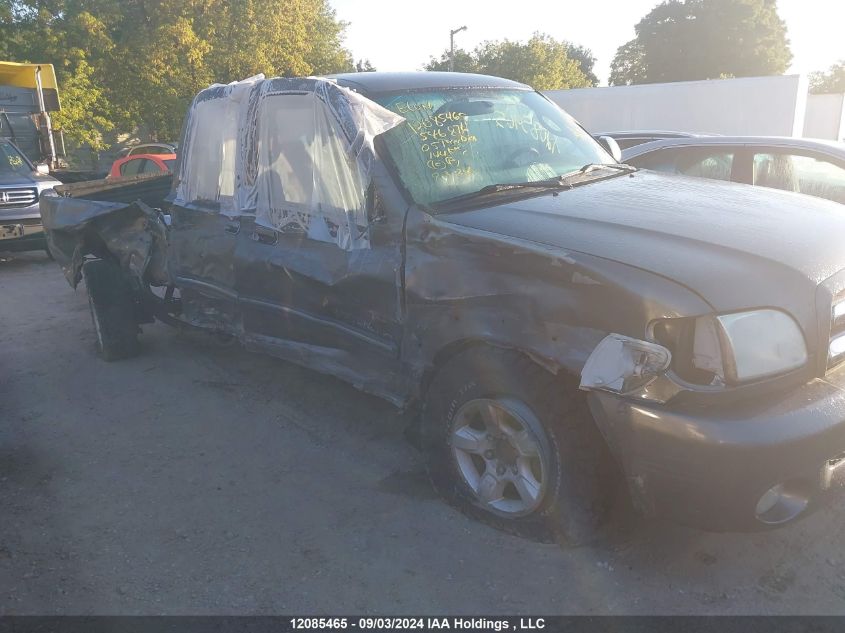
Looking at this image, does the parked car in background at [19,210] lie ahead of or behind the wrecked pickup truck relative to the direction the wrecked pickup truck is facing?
behind

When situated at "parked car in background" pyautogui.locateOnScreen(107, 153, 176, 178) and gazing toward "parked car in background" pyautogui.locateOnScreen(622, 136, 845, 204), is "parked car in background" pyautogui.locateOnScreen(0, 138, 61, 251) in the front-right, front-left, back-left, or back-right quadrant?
front-right

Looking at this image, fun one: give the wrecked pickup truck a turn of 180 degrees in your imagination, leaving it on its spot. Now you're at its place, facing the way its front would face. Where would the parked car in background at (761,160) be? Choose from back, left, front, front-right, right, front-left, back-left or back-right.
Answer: right

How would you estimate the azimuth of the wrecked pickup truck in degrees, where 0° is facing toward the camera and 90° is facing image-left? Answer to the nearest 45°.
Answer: approximately 315°

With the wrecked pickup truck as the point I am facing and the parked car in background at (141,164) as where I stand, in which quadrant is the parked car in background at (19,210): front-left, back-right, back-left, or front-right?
front-right

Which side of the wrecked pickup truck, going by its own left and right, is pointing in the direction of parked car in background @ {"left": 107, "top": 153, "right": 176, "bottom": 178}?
back

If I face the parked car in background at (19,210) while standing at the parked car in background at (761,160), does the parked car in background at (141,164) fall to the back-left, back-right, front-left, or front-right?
front-right

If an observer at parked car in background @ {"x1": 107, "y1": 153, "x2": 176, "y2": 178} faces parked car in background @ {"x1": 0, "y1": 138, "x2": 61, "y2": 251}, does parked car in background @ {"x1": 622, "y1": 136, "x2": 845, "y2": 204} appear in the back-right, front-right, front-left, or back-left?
front-left
